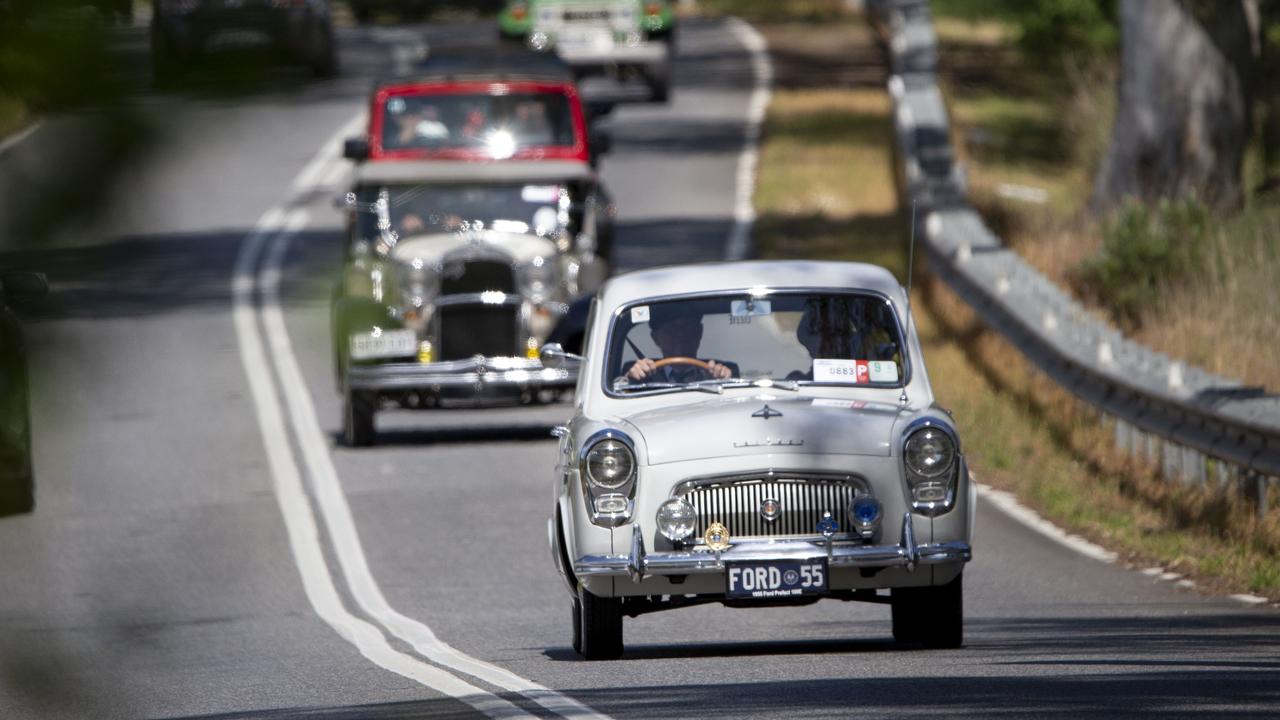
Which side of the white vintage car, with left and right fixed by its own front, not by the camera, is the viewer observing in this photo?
front

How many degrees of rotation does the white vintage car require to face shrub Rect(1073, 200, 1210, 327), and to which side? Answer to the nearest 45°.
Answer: approximately 180°

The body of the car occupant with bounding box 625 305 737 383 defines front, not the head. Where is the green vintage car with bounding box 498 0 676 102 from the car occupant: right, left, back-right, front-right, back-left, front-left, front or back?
back

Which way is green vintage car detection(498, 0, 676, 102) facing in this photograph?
toward the camera

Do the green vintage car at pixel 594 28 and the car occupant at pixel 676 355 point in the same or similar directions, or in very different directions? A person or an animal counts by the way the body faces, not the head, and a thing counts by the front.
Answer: same or similar directions

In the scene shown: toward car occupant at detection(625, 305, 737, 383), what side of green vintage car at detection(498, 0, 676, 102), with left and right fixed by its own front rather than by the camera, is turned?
front

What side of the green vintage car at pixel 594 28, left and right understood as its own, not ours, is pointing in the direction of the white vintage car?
front

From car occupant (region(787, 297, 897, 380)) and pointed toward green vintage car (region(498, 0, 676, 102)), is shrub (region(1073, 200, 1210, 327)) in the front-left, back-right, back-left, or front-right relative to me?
front-right

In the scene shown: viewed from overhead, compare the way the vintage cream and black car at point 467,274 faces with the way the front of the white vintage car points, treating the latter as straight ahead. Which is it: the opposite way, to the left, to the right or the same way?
the same way

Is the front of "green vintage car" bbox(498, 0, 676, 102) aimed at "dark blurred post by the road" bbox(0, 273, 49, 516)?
yes

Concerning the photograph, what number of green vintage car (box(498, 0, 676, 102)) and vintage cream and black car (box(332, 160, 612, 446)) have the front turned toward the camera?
2

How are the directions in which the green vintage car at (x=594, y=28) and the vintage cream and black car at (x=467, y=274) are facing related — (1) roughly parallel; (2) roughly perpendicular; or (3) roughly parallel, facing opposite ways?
roughly parallel

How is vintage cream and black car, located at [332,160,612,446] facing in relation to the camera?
toward the camera
